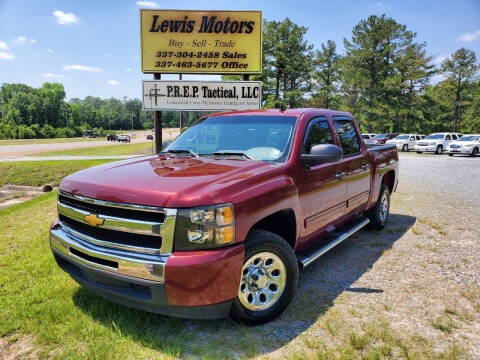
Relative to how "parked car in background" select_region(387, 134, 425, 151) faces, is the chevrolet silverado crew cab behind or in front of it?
in front

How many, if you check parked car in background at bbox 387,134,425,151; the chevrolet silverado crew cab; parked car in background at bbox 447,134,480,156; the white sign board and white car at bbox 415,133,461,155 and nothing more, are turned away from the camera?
0

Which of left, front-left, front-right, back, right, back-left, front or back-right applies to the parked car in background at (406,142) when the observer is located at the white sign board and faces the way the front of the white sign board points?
back-left

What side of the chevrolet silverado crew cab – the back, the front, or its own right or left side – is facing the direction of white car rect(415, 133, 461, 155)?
back

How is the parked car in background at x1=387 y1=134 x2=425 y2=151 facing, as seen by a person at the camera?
facing the viewer and to the left of the viewer

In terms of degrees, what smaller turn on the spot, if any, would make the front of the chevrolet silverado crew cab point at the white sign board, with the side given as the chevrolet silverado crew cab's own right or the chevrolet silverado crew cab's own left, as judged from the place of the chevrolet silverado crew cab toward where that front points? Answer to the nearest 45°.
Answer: approximately 135° to the chevrolet silverado crew cab's own right

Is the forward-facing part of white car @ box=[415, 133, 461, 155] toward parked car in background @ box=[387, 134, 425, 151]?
no

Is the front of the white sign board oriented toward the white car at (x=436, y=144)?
no

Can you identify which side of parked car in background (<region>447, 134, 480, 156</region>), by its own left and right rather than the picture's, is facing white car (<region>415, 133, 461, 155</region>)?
right

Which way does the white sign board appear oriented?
toward the camera
